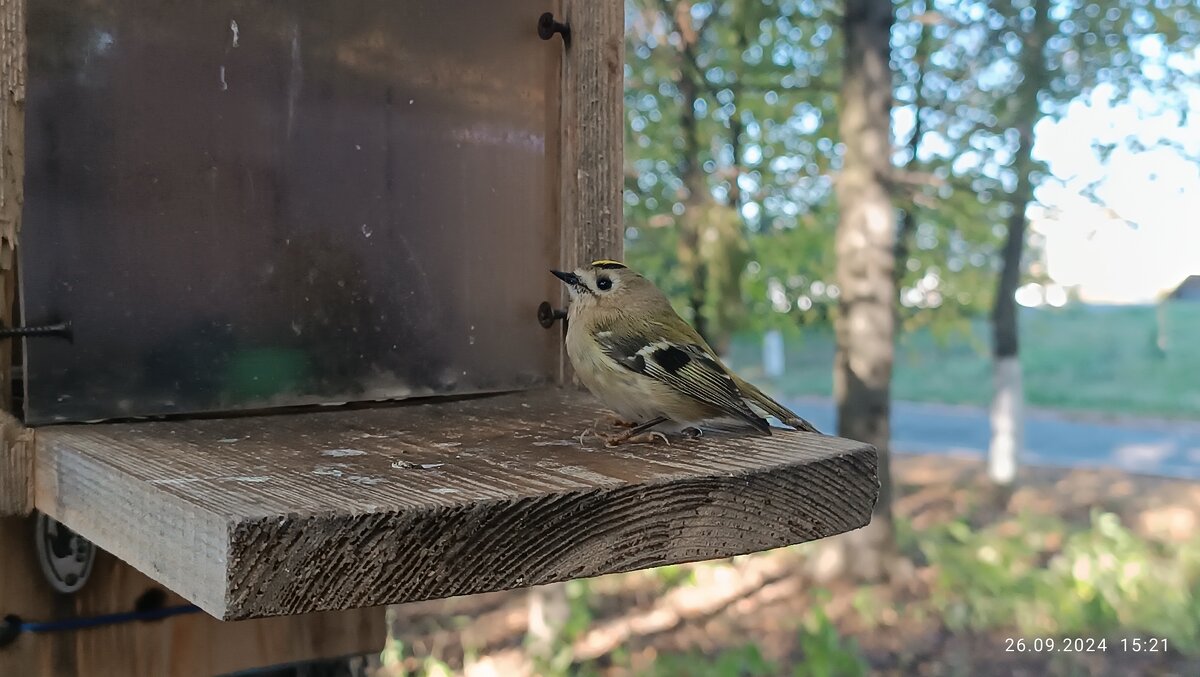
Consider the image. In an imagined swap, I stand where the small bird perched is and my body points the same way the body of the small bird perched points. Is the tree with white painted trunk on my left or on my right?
on my right

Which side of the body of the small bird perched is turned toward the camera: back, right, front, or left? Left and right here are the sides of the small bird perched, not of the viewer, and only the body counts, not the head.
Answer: left

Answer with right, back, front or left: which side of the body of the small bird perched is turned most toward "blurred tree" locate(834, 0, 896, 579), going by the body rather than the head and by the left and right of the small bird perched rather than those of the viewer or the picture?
right

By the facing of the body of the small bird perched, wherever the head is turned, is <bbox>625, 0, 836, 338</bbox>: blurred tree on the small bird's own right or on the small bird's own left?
on the small bird's own right

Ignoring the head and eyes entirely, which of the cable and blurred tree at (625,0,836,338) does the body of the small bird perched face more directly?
the cable

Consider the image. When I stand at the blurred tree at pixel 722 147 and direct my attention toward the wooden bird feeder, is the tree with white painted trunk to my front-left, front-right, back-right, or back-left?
back-left

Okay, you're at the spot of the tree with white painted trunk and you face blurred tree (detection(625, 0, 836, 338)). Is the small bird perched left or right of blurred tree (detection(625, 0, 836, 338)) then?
left
